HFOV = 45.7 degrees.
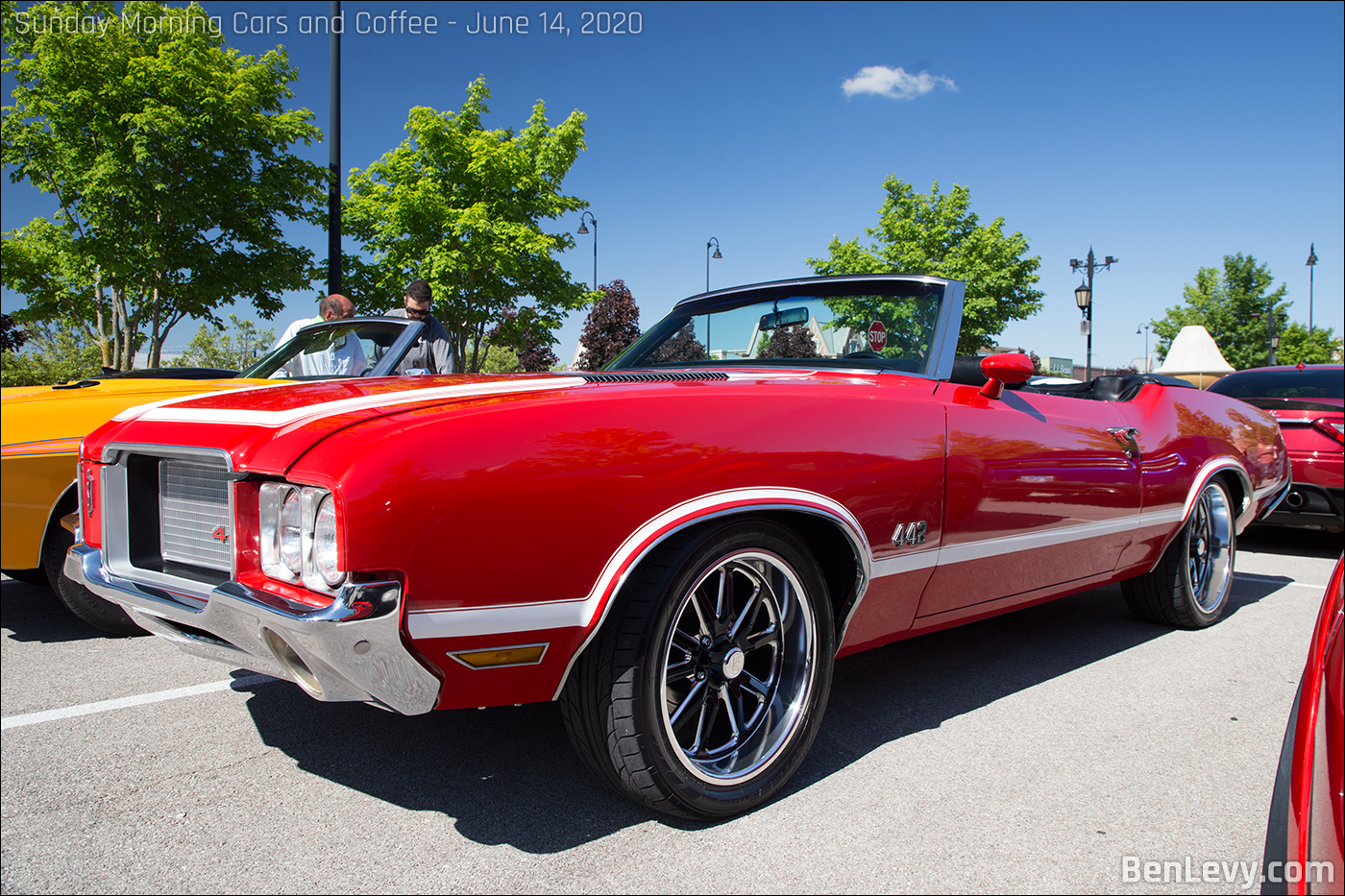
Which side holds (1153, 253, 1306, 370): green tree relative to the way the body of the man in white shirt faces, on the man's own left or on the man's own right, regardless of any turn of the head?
on the man's own left

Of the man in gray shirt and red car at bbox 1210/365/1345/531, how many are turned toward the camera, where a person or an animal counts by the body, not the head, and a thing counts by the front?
1

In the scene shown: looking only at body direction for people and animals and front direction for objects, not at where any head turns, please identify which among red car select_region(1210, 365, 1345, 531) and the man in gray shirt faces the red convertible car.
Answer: the man in gray shirt

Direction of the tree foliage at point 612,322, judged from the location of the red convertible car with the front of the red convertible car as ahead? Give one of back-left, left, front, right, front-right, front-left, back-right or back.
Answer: back-right

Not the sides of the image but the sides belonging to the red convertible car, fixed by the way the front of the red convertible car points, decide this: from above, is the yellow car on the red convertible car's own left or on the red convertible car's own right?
on the red convertible car's own right

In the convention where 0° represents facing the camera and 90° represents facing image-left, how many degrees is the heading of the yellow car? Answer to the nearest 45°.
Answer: approximately 45°

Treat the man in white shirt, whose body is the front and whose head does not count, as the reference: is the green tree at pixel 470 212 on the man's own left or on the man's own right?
on the man's own left

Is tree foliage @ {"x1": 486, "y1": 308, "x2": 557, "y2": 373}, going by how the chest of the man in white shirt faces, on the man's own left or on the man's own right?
on the man's own left
